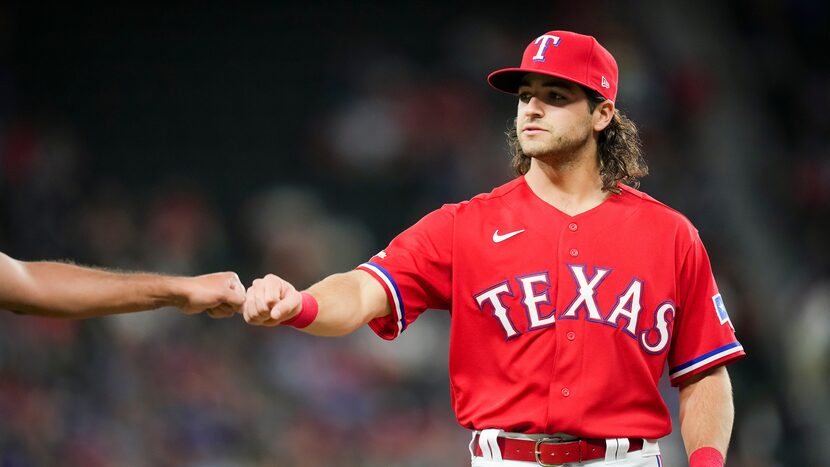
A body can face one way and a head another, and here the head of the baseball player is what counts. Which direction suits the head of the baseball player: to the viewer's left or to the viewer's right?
to the viewer's left

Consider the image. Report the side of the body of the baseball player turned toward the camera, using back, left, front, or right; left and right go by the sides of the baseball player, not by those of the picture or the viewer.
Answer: front
